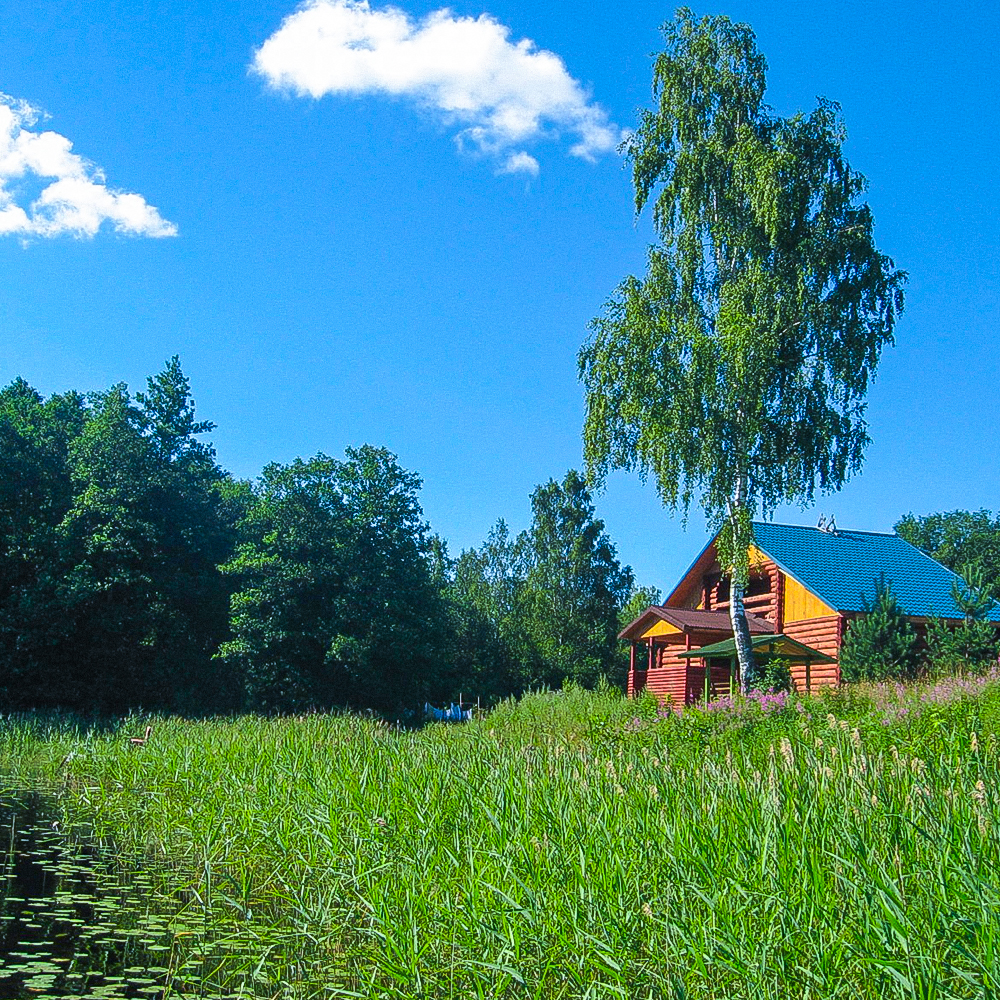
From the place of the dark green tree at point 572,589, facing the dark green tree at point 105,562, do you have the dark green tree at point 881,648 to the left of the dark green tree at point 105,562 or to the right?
left

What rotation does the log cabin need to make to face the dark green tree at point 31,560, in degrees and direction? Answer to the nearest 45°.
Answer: approximately 45° to its right

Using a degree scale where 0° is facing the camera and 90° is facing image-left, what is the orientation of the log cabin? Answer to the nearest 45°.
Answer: approximately 45°

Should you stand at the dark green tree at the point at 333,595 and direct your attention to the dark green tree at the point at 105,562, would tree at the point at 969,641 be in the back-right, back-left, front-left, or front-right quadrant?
back-left

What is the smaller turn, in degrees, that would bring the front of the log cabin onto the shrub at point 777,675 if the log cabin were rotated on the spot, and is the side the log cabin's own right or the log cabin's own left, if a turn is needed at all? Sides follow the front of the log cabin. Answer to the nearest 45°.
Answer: approximately 45° to the log cabin's own left

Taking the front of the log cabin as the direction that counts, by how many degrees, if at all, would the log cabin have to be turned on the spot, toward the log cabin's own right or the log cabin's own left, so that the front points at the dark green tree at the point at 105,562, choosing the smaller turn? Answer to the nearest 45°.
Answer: approximately 45° to the log cabin's own right
